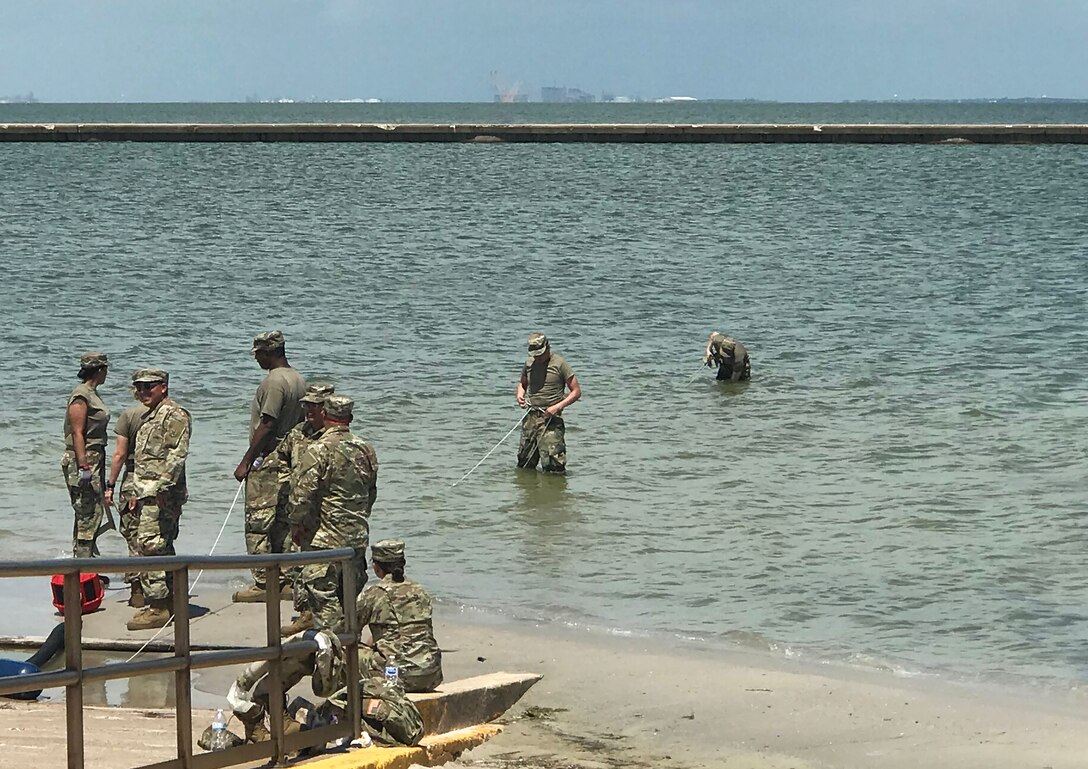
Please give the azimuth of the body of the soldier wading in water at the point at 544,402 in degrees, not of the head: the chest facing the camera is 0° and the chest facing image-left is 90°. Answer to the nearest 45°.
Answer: approximately 45°

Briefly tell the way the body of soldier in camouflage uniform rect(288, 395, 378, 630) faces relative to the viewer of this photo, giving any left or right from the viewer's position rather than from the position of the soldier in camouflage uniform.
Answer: facing away from the viewer and to the left of the viewer

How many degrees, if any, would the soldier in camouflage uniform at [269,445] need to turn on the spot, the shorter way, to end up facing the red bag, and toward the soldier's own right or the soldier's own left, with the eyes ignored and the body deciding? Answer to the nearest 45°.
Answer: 0° — they already face it

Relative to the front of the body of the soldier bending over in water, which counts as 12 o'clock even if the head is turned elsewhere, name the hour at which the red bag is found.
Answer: The red bag is roughly at 11 o'clock from the soldier bending over in water.

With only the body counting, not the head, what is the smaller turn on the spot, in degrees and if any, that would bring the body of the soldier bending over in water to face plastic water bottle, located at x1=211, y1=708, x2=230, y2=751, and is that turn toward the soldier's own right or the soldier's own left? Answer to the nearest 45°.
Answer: approximately 45° to the soldier's own left

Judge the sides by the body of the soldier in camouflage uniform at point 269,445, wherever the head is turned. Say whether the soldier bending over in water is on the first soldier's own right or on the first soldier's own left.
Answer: on the first soldier's own right

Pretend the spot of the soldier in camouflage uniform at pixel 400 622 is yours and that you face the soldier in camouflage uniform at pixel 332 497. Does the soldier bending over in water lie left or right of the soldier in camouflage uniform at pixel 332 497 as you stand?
right
